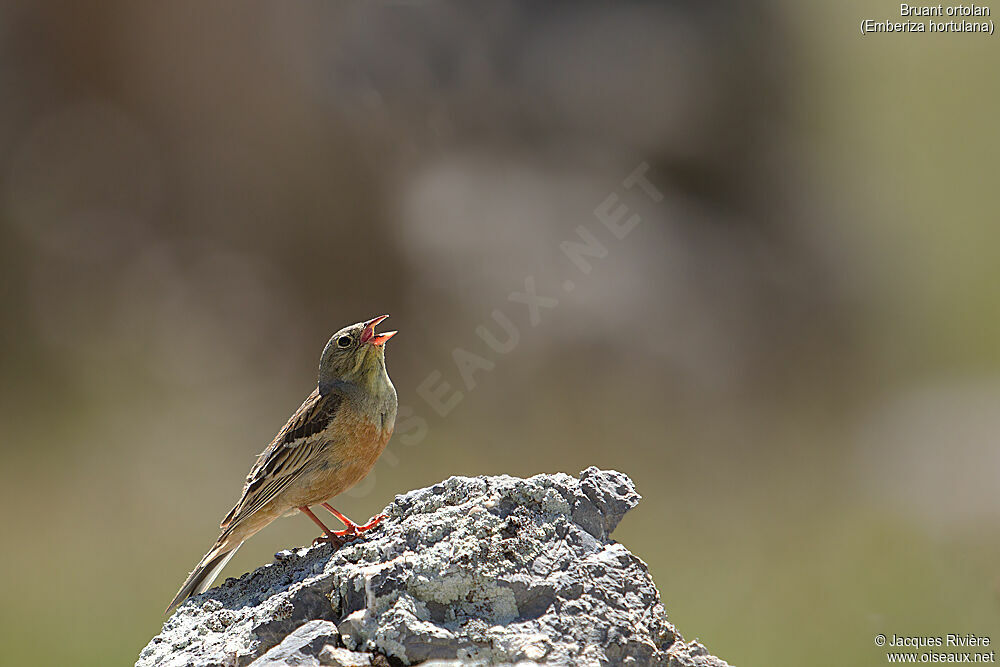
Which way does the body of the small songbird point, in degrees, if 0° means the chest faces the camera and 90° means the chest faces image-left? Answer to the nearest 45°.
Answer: approximately 270°
